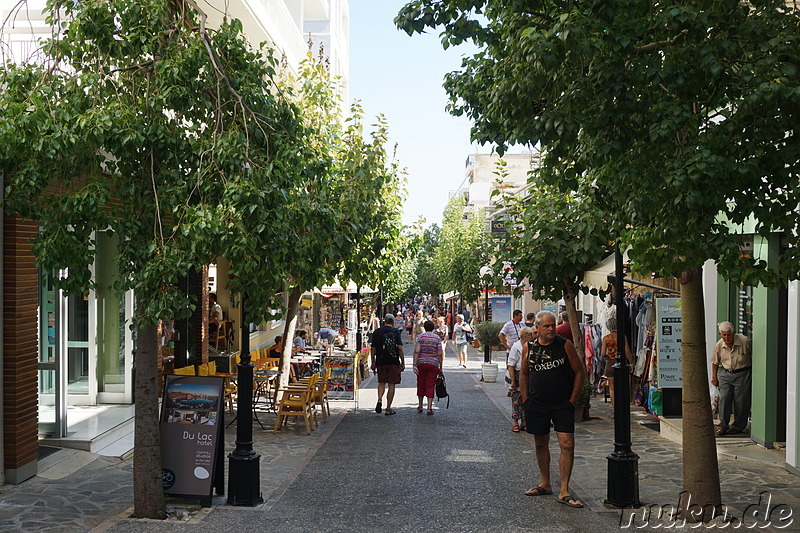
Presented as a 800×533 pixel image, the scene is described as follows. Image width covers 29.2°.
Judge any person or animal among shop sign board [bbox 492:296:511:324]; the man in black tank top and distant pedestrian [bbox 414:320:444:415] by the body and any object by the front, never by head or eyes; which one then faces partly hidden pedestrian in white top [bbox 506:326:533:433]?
the shop sign board

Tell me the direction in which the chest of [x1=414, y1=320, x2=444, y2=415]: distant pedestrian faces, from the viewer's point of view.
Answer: away from the camera

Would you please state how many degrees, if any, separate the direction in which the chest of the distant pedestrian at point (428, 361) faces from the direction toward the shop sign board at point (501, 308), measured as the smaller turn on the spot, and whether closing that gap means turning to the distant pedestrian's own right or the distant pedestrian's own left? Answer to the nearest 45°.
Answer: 0° — they already face it

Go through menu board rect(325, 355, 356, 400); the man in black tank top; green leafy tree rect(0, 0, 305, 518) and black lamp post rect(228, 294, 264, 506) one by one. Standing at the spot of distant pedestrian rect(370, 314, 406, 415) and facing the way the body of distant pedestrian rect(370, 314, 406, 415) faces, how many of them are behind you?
3

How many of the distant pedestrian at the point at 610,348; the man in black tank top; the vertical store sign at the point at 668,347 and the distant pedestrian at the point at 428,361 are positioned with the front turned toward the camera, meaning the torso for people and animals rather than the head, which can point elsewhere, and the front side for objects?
2

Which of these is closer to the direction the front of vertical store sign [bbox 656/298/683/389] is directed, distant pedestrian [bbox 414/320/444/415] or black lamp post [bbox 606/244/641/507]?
the black lamp post

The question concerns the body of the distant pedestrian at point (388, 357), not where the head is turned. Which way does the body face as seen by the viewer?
away from the camera

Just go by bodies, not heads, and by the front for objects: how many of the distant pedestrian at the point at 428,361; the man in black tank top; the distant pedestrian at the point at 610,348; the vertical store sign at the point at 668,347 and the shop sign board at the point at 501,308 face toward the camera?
3

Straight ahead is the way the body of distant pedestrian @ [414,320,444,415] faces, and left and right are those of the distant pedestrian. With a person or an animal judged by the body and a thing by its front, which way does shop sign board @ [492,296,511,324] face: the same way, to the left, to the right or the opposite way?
the opposite way

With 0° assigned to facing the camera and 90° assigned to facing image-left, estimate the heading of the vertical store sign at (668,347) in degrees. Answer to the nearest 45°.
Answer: approximately 0°

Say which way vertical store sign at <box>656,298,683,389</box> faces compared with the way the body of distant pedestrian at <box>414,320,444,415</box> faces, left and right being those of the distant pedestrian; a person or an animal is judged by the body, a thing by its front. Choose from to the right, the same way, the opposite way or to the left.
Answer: the opposite way
